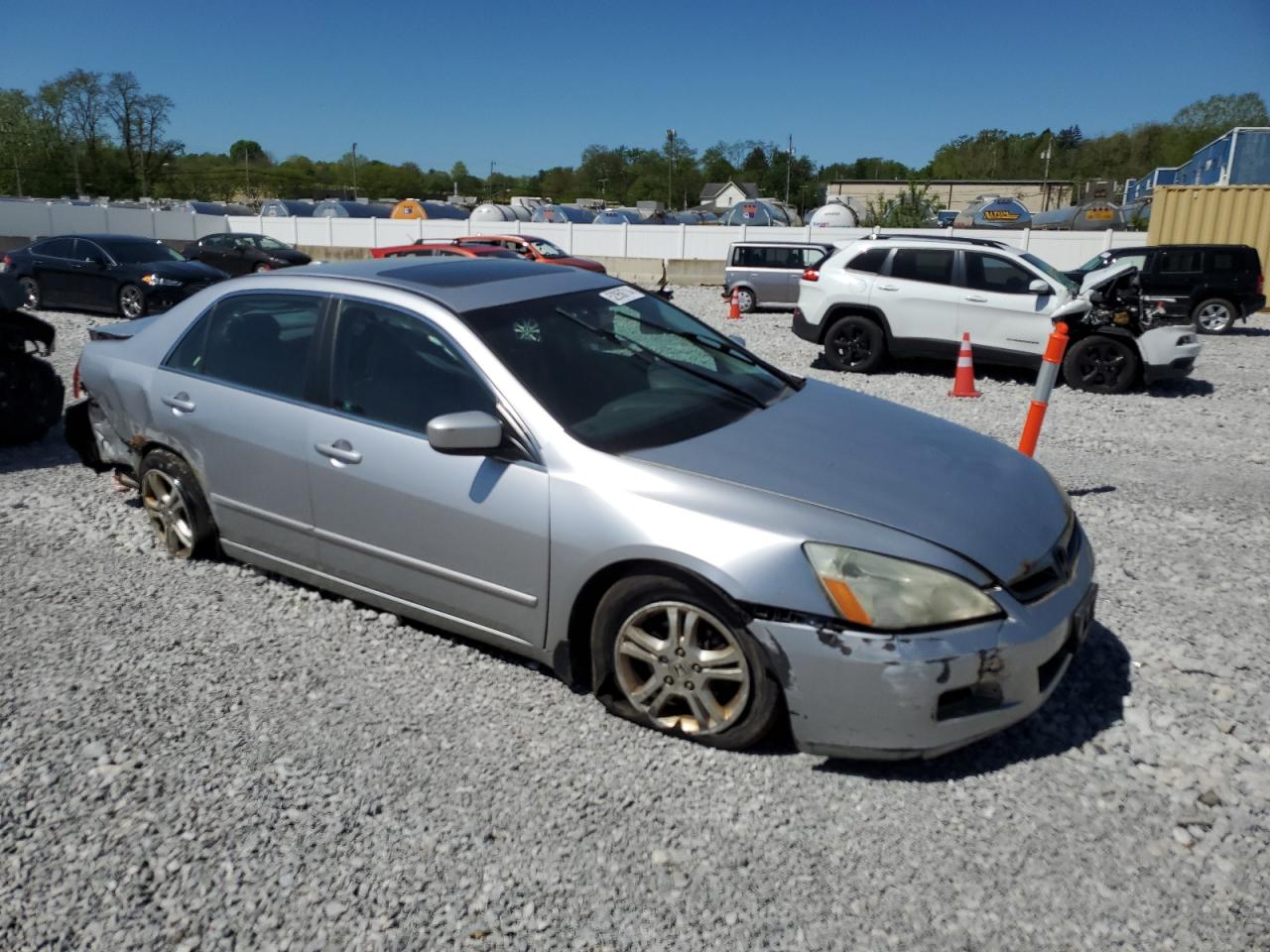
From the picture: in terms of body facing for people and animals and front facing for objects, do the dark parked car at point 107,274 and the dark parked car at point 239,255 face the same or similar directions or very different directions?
same or similar directions

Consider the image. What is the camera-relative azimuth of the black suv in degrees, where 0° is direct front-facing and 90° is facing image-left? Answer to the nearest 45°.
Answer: approximately 90°

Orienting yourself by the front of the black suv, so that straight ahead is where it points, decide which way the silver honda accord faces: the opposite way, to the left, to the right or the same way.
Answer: the opposite way

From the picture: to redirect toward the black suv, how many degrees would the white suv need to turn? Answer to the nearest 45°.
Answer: approximately 45° to its left

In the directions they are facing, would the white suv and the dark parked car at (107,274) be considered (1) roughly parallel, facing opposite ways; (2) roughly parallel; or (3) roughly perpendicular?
roughly parallel

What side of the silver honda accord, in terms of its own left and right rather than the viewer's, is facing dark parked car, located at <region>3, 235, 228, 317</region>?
back

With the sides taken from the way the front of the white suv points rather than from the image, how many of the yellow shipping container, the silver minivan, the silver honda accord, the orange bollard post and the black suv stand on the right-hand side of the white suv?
2

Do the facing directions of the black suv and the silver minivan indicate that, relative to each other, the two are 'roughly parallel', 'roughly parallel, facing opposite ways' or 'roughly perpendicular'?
roughly parallel, facing opposite ways

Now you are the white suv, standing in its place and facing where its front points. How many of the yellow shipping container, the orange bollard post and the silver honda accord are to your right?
2

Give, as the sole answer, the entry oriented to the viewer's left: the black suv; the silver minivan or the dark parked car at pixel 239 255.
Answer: the black suv

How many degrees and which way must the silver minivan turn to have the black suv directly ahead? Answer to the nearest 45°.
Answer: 0° — it already faces it

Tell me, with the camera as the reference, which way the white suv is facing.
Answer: facing to the right of the viewer

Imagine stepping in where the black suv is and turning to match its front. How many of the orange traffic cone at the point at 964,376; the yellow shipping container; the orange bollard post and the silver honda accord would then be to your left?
3

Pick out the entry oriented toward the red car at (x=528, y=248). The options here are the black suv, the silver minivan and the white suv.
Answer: the black suv

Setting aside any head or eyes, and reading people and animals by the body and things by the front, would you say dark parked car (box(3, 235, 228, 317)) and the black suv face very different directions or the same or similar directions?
very different directions

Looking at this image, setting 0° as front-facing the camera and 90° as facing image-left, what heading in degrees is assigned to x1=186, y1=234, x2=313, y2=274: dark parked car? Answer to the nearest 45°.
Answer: approximately 315°

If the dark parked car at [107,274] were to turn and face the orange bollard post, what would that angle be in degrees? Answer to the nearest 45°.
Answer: approximately 45° to its right
